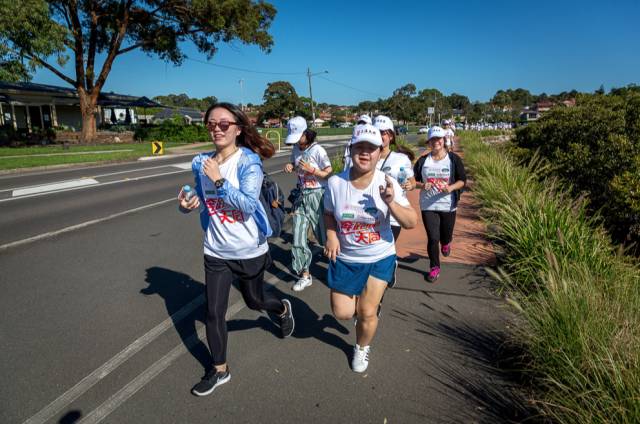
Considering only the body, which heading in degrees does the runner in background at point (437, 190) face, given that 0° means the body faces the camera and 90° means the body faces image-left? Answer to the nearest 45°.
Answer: approximately 0°

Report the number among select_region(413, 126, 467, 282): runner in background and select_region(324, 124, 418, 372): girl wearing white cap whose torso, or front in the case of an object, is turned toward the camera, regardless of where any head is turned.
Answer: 2

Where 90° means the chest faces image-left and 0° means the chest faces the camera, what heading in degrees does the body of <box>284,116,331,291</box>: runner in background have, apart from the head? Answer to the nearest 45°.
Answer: approximately 45°

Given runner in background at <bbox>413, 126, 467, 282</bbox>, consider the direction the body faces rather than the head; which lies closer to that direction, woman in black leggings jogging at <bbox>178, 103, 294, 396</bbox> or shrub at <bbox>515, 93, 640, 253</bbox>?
the woman in black leggings jogging

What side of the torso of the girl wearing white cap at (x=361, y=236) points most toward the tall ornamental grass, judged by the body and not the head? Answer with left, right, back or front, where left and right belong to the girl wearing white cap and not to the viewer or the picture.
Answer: left

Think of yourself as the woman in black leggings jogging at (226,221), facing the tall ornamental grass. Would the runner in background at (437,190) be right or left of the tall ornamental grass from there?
left

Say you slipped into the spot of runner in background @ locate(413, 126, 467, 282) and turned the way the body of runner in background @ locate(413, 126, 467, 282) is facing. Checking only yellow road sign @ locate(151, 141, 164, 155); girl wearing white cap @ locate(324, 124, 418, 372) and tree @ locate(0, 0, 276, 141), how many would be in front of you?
1

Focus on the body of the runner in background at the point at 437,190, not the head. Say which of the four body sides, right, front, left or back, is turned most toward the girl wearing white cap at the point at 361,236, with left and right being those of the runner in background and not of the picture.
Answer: front

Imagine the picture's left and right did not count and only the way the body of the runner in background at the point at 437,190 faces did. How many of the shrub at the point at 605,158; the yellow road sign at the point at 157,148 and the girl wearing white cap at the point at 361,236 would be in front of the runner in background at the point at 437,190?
1

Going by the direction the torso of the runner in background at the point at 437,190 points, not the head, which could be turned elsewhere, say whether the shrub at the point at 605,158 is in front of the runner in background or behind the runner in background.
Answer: behind

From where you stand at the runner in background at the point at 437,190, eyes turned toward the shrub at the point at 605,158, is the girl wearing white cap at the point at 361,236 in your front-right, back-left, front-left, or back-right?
back-right
